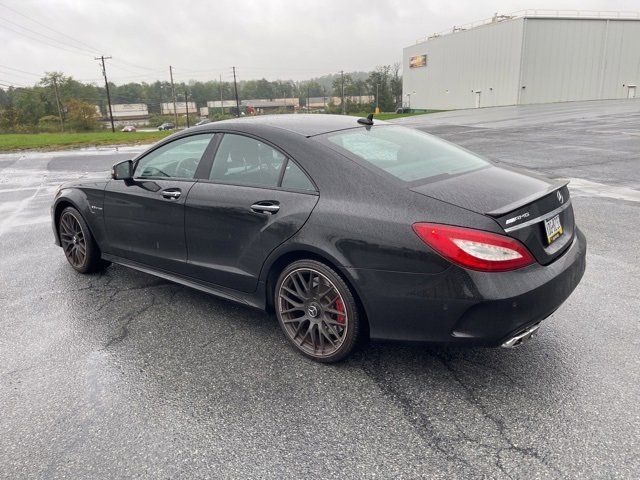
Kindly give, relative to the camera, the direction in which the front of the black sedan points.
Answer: facing away from the viewer and to the left of the viewer
